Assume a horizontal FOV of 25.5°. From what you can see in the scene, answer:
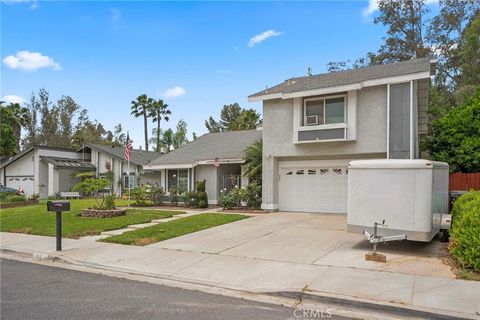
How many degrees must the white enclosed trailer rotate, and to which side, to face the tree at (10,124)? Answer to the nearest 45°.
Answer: approximately 135° to its right

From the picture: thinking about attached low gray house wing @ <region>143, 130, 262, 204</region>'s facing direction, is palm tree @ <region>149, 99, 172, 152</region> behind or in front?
behind

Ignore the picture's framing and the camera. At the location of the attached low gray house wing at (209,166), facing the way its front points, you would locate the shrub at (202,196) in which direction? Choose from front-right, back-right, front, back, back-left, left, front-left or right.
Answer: front

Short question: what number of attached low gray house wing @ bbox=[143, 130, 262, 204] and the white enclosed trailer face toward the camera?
2

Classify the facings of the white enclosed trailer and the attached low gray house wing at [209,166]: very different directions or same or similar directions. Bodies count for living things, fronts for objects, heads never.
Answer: same or similar directions

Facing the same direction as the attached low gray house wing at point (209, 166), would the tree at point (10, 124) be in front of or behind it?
behind

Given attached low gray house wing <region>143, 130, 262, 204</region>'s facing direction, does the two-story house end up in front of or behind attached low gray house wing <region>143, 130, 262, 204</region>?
in front

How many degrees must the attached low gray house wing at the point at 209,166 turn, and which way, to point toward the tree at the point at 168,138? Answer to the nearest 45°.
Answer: approximately 180°

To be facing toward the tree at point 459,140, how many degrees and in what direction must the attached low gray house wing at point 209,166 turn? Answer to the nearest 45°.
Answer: approximately 45° to its left

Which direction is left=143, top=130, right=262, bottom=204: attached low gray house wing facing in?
toward the camera
